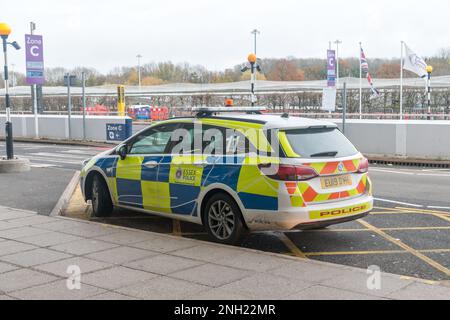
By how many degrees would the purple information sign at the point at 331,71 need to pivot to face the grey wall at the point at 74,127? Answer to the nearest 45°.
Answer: approximately 90° to its right

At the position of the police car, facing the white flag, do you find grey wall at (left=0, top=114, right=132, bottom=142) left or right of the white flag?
left

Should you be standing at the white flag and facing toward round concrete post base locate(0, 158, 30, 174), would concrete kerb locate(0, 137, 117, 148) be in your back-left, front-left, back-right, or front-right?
front-right

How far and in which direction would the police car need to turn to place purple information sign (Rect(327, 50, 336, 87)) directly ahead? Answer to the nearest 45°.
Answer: approximately 45° to its right

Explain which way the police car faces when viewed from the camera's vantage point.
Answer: facing away from the viewer and to the left of the viewer

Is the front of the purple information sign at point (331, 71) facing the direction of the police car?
yes

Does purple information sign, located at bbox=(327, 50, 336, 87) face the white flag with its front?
no

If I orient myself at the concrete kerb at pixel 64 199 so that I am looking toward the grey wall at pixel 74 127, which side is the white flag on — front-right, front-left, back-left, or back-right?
front-right

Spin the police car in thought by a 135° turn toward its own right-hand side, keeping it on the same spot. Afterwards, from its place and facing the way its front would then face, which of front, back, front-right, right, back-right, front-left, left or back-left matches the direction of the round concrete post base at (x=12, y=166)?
back-left

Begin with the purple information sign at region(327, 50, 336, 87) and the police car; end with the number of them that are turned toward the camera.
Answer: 1

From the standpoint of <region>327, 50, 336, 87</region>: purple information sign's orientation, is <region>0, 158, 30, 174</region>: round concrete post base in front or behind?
in front

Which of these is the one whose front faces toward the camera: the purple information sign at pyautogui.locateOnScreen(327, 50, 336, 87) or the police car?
the purple information sign

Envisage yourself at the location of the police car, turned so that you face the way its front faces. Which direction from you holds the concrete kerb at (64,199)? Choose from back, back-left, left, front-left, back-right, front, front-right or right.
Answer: front

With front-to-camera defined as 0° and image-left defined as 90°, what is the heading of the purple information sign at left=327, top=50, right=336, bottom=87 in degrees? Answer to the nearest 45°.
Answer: approximately 0°

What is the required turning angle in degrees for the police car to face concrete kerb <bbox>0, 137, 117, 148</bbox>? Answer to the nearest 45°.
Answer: approximately 45° to its right

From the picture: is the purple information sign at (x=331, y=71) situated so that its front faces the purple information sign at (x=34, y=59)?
no

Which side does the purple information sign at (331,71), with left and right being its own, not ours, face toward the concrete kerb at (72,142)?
right

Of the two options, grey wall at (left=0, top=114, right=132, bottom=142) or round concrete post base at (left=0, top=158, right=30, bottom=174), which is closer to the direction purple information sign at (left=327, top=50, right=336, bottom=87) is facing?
the round concrete post base

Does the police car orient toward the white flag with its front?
no
